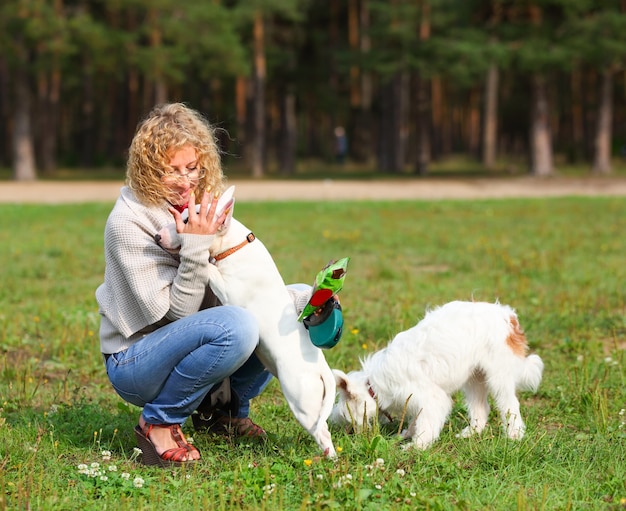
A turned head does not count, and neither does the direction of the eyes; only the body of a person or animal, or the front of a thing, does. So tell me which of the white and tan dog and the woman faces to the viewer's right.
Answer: the woman

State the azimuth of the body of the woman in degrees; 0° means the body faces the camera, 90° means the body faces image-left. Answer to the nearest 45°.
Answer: approximately 270°

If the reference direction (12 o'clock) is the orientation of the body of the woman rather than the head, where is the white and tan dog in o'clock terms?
The white and tan dog is roughly at 12 o'clock from the woman.

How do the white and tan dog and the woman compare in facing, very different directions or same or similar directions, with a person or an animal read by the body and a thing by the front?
very different directions

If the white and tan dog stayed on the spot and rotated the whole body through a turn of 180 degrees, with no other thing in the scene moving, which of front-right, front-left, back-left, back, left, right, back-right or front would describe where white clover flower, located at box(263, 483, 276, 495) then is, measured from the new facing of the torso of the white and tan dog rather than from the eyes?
back-right

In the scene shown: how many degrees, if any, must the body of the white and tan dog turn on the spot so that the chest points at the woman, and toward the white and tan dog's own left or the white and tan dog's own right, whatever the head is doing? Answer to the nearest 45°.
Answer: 0° — it already faces them

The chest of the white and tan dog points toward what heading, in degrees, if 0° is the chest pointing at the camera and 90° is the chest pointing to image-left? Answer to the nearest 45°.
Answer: approximately 90°

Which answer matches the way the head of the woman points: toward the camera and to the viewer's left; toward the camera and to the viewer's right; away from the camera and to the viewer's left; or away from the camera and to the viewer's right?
toward the camera and to the viewer's right

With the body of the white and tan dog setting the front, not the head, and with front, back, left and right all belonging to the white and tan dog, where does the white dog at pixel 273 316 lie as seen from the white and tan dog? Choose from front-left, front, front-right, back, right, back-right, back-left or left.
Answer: front-left

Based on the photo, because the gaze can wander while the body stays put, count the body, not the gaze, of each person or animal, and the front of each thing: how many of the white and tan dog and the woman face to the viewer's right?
1
